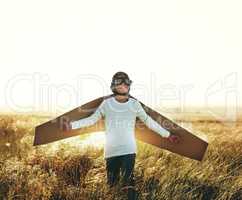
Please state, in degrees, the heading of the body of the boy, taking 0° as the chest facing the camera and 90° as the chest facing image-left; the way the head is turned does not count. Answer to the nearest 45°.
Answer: approximately 0°

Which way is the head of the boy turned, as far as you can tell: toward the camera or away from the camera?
toward the camera
